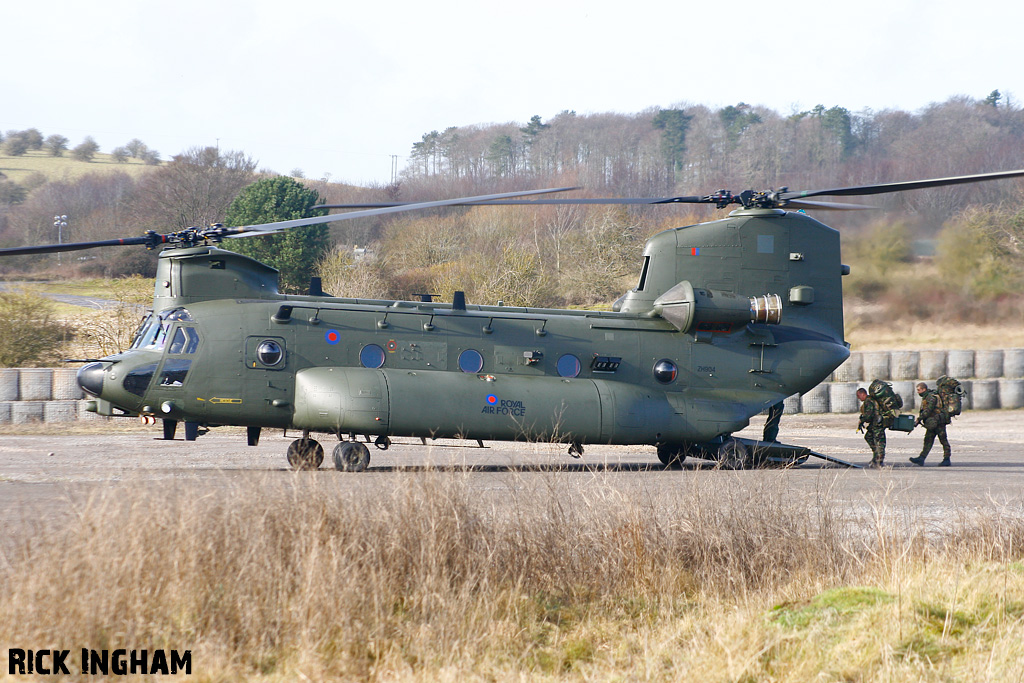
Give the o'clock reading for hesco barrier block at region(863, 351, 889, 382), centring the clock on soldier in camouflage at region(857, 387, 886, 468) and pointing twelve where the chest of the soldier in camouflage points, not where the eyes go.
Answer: The hesco barrier block is roughly at 3 o'clock from the soldier in camouflage.

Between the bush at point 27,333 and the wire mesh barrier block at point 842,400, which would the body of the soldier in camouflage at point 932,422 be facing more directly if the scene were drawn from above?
the bush

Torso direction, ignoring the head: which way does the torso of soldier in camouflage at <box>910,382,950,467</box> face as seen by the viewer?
to the viewer's left

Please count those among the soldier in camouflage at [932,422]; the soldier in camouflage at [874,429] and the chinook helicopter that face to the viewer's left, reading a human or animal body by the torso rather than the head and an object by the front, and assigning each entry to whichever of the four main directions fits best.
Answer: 3

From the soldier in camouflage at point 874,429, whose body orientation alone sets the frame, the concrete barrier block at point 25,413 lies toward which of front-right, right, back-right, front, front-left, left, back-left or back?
front

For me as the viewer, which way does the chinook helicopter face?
facing to the left of the viewer

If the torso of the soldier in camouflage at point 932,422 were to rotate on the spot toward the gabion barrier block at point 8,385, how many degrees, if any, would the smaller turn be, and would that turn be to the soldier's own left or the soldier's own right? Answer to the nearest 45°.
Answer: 0° — they already face it

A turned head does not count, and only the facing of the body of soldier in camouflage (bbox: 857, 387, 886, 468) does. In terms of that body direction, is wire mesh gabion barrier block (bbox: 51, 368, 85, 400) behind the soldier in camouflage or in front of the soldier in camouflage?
in front

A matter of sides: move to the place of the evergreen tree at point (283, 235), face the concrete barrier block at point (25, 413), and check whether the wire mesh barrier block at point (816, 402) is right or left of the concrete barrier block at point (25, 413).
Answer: left

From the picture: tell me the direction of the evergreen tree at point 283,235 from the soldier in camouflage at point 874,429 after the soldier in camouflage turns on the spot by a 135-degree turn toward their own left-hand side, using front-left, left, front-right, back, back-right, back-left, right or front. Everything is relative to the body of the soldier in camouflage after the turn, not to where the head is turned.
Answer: back

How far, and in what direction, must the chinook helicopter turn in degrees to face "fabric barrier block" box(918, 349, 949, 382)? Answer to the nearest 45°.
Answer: approximately 135° to its right

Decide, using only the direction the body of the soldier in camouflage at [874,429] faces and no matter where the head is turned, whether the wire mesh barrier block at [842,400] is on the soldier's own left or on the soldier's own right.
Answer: on the soldier's own right

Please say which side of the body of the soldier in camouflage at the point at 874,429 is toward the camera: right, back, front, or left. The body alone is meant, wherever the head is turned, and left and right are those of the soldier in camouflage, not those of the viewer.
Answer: left

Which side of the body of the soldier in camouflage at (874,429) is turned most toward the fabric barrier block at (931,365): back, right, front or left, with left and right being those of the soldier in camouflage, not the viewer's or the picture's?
right
